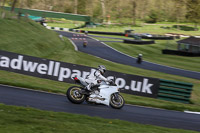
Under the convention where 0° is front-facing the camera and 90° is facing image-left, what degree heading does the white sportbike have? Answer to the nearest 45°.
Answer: approximately 270°

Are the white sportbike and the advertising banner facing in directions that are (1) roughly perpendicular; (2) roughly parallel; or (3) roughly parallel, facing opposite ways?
roughly perpendicular

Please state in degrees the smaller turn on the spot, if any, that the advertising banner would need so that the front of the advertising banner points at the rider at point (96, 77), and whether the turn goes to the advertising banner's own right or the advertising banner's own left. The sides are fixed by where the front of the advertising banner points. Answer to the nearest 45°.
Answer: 0° — it already faces them

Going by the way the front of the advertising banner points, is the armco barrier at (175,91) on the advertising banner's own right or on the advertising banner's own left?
on the advertising banner's own left

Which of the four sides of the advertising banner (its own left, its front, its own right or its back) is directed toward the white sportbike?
front

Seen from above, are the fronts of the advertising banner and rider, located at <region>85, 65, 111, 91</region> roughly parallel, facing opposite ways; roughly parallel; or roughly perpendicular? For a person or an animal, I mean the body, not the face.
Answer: roughly perpendicular

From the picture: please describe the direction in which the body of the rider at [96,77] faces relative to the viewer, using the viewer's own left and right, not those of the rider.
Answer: facing to the right of the viewer

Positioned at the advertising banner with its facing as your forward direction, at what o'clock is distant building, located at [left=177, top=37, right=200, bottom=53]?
The distant building is roughly at 7 o'clock from the advertising banner.

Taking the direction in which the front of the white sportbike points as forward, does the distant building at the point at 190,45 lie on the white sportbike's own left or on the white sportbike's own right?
on the white sportbike's own left

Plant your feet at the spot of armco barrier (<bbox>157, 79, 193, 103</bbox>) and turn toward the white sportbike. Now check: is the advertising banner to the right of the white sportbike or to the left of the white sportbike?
right
